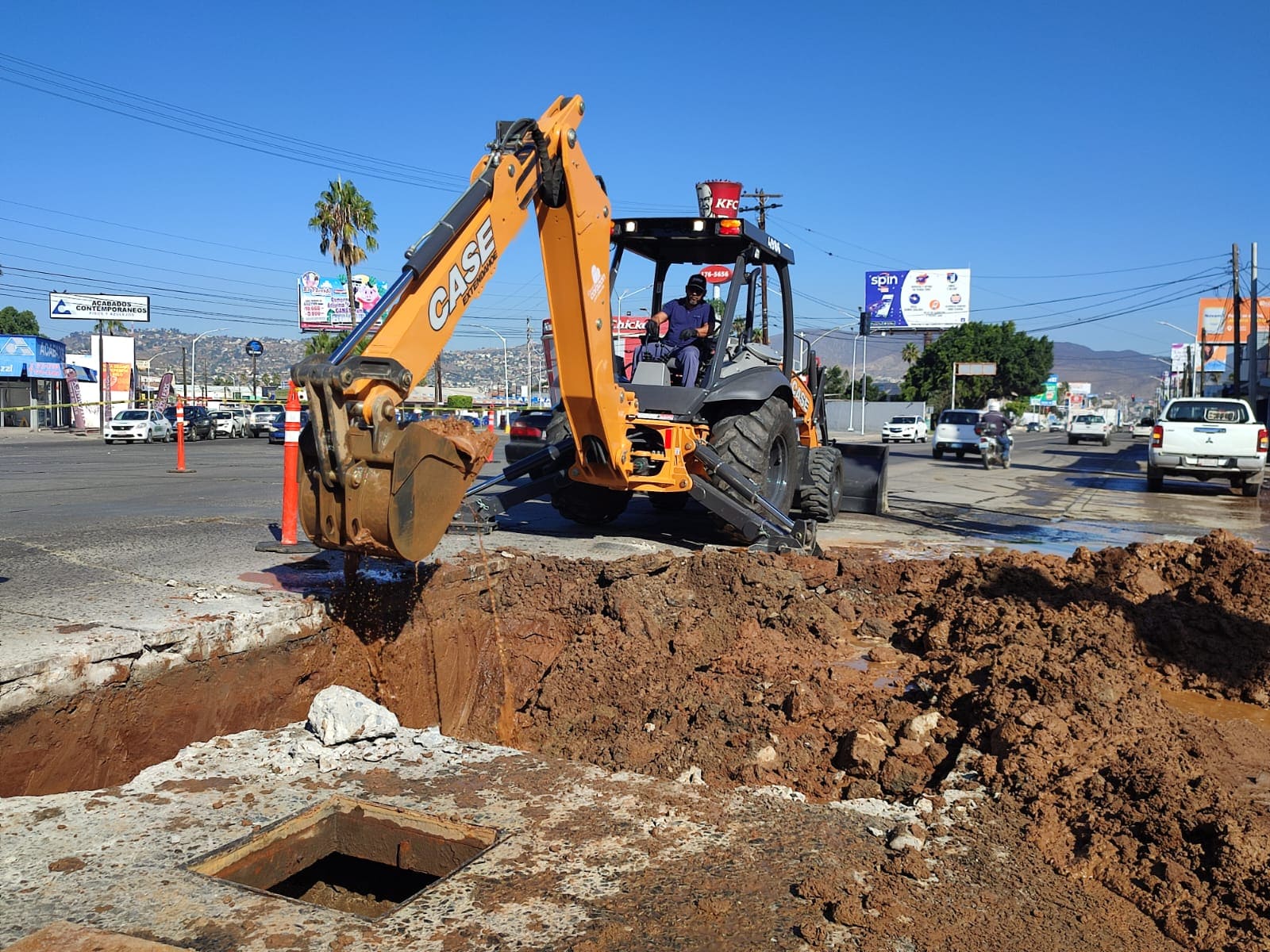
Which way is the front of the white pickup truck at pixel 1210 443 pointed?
away from the camera

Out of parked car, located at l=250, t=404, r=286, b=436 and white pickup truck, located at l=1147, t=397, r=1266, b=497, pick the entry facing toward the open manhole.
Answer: the parked car

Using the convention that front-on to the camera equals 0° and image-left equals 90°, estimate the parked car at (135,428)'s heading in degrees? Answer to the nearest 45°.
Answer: approximately 45°

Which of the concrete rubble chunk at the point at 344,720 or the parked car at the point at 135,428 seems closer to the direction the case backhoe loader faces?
the parked car

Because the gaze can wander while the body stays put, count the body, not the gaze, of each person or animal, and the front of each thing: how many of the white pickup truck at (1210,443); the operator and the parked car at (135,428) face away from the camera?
1

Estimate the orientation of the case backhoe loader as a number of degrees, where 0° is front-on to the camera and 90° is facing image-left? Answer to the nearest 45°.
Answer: approximately 225°
